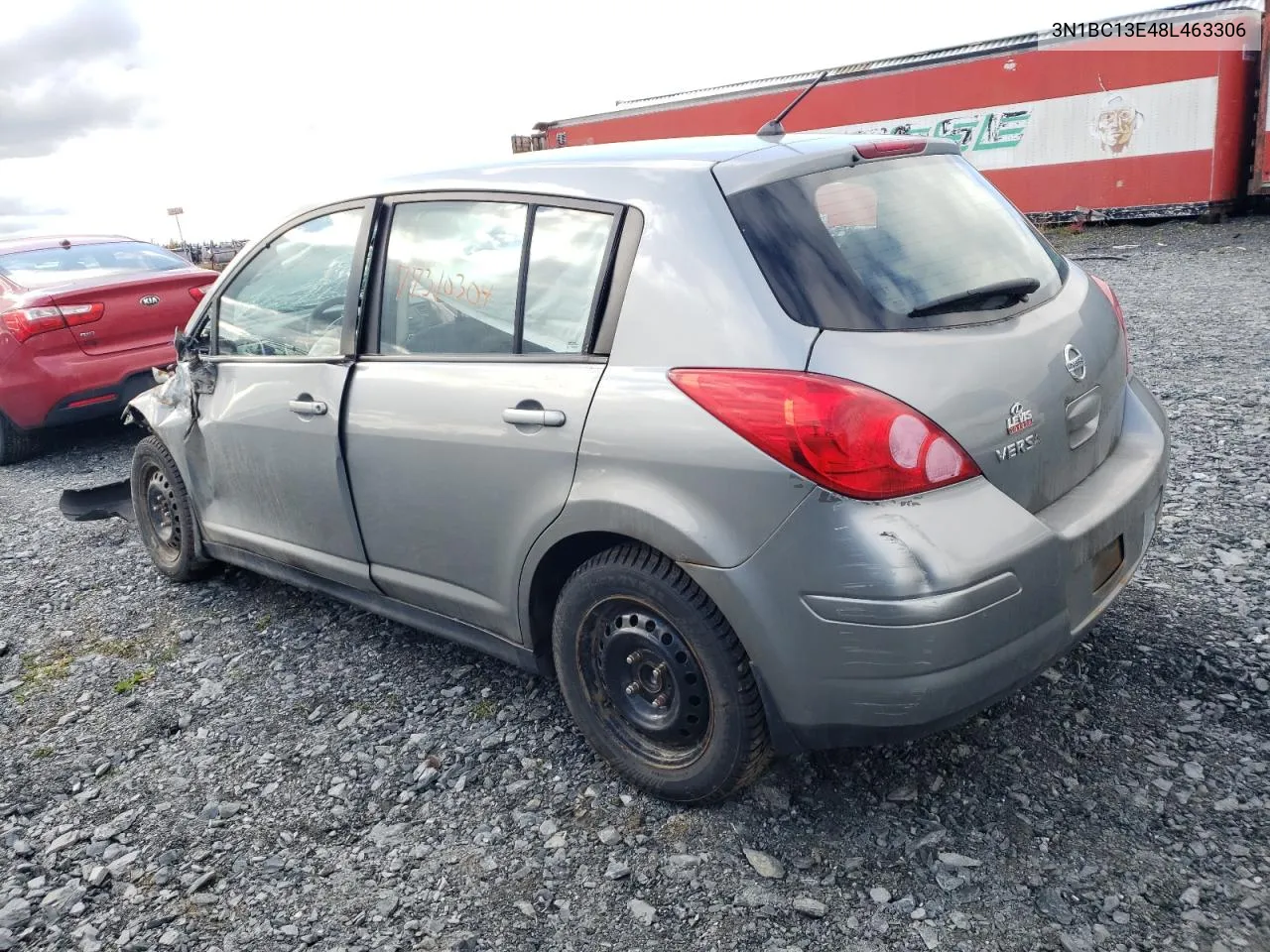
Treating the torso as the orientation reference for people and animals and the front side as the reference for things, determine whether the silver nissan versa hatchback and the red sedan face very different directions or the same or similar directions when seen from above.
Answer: same or similar directions

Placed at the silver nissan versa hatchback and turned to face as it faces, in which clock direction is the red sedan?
The red sedan is roughly at 12 o'clock from the silver nissan versa hatchback.

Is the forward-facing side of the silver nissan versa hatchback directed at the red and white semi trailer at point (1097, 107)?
no

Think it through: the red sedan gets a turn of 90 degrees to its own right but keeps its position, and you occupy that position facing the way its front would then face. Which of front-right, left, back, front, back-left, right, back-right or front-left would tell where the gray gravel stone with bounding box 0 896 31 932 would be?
back-right

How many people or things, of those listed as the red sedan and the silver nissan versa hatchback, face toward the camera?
0

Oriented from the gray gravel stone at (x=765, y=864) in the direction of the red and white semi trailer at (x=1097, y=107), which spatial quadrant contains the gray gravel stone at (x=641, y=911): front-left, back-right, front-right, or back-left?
back-left

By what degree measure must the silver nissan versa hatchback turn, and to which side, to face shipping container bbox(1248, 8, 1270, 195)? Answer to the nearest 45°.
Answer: approximately 90° to its right

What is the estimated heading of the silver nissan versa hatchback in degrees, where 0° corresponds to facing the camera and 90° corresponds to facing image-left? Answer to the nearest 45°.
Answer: approximately 135°

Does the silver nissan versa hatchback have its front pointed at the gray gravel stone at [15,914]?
no

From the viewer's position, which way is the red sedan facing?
facing away from the viewer and to the left of the viewer
